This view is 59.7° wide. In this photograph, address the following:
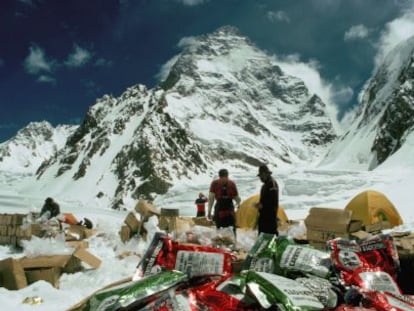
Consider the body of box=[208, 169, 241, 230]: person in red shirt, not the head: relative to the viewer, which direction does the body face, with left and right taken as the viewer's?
facing away from the viewer

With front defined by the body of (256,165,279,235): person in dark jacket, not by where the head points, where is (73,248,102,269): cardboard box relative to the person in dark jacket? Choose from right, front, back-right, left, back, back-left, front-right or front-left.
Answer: front

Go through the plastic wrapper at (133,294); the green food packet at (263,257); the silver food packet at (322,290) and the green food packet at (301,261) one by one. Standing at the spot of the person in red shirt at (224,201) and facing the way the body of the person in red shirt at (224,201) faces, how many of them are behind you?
4

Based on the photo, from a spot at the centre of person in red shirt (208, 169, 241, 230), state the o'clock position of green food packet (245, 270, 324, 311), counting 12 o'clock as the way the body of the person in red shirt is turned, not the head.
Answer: The green food packet is roughly at 6 o'clock from the person in red shirt.

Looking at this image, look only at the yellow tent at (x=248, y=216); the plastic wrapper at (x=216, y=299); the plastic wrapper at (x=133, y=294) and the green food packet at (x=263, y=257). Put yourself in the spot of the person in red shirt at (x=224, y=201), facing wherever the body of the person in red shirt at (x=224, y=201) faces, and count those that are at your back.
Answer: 3

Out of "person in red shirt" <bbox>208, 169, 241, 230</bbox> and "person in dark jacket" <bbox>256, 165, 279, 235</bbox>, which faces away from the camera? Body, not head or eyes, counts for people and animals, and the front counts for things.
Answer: the person in red shirt

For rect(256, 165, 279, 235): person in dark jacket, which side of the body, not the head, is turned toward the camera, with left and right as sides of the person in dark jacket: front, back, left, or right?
left

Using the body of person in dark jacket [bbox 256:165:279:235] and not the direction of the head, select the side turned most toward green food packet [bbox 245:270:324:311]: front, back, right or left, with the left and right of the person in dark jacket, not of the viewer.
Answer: left

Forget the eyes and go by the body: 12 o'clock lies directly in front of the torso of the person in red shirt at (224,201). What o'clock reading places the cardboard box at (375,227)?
The cardboard box is roughly at 2 o'clock from the person in red shirt.

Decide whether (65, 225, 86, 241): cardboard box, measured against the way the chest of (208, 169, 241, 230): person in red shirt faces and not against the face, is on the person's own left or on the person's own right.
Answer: on the person's own left

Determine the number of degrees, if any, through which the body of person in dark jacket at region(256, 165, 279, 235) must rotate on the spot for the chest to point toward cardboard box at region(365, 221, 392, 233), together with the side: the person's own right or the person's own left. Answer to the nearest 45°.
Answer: approximately 135° to the person's own right

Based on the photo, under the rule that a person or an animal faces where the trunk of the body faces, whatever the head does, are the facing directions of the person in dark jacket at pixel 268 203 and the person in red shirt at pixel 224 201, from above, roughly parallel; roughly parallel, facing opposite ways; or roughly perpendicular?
roughly perpendicular

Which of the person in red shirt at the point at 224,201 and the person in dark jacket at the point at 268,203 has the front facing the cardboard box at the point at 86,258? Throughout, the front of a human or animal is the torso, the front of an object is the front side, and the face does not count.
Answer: the person in dark jacket

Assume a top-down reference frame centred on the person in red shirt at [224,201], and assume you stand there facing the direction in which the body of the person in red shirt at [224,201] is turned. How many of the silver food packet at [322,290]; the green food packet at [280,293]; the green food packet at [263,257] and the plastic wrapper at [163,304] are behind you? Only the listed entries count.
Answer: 4

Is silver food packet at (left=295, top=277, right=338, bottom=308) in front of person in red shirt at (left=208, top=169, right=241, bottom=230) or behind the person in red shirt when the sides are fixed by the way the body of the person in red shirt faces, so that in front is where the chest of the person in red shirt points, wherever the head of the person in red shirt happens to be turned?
behind
